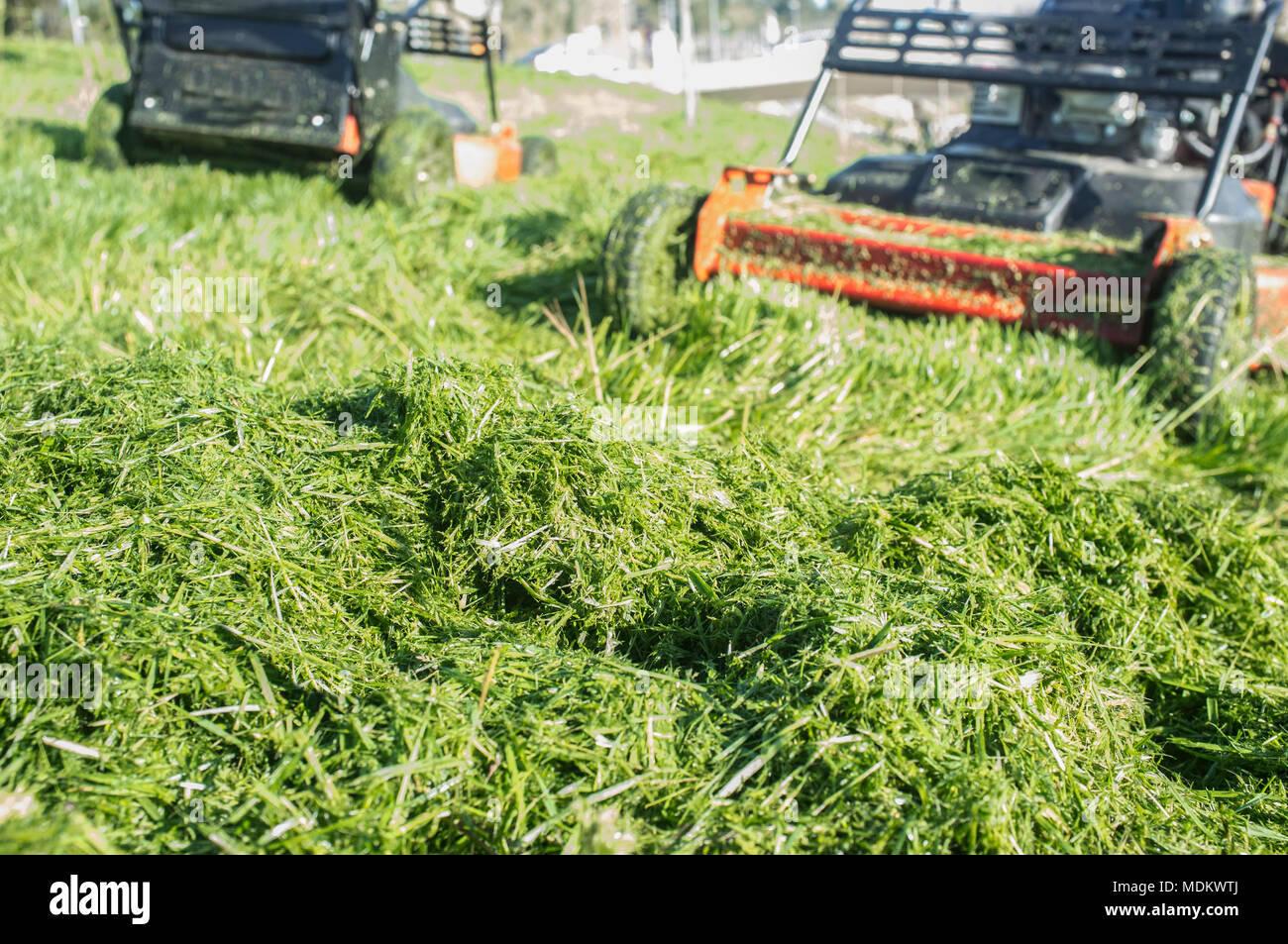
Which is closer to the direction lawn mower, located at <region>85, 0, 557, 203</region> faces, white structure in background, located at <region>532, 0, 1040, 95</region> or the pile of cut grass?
the white structure in background

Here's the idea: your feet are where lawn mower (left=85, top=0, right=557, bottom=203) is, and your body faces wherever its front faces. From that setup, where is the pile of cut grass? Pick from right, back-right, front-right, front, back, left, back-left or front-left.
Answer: back-right

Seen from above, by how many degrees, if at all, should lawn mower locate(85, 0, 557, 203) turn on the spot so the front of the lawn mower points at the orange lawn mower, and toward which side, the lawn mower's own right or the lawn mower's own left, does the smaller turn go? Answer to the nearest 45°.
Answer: approximately 90° to the lawn mower's own right

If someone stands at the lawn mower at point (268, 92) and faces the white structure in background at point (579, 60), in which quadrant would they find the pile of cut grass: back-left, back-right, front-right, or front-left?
back-right

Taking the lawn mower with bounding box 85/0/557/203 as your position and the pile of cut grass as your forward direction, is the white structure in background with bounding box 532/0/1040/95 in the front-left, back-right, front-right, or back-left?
back-left

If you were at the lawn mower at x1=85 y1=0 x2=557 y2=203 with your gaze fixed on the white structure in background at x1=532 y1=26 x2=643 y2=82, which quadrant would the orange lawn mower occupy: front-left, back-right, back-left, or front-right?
back-right

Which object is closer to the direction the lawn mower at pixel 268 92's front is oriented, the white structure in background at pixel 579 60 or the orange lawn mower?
the white structure in background

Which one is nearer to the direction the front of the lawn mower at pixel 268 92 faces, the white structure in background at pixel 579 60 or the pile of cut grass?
the white structure in background

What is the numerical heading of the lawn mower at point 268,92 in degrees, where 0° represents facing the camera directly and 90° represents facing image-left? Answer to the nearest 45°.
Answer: approximately 225°

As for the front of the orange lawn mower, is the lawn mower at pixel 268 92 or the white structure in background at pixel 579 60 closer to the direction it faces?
the lawn mower
